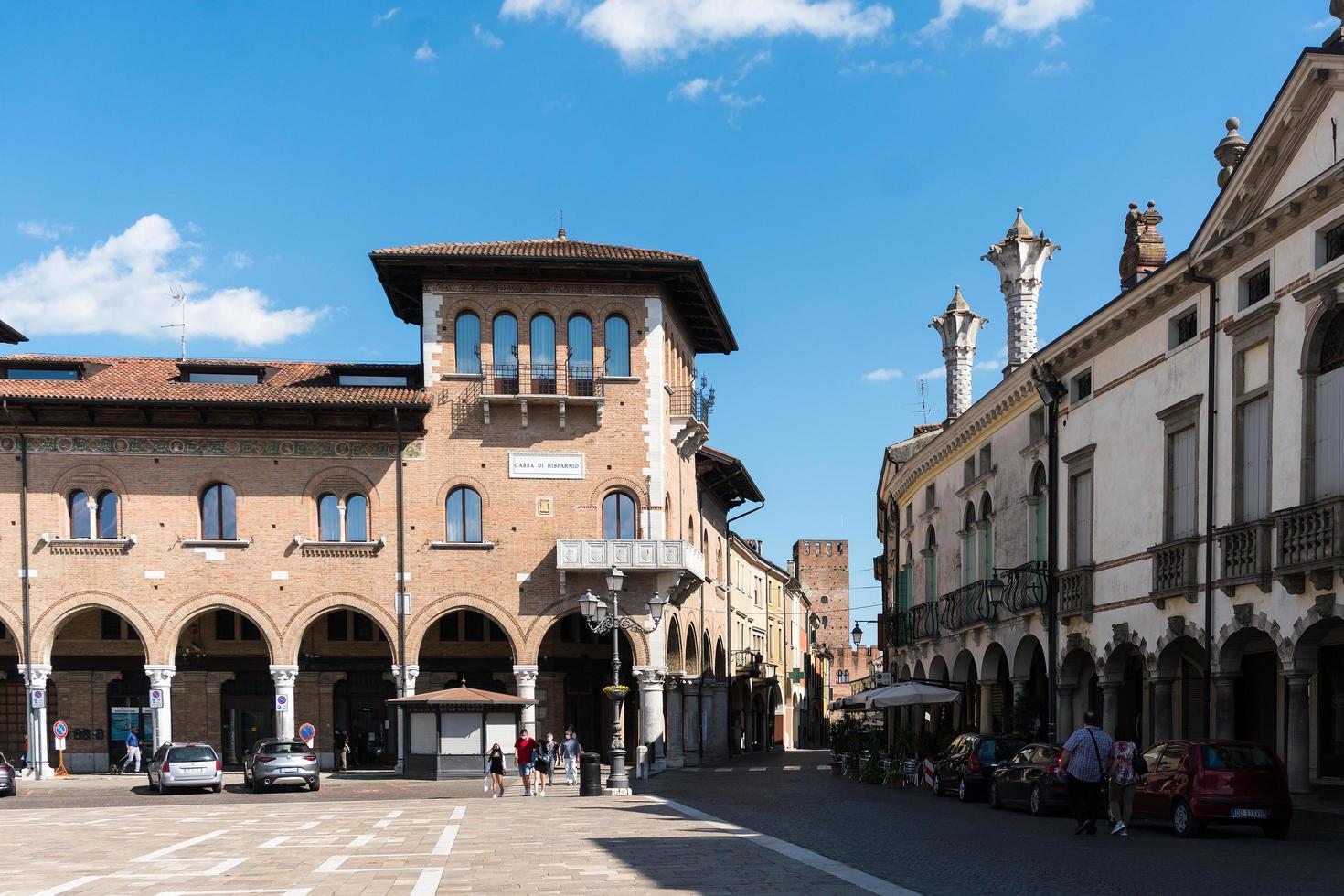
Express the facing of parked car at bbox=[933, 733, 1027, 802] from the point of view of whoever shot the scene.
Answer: facing away from the viewer and to the left of the viewer

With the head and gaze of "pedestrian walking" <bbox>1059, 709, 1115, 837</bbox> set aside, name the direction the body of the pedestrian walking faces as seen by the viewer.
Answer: away from the camera

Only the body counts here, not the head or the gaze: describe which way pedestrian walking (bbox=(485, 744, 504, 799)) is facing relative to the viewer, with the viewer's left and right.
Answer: facing the viewer

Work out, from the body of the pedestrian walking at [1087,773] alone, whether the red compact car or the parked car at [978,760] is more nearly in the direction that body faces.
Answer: the parked car

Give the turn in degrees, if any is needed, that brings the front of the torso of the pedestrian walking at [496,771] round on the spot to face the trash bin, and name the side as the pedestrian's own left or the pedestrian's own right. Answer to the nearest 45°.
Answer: approximately 45° to the pedestrian's own left

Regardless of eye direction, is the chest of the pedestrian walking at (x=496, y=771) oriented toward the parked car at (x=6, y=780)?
no

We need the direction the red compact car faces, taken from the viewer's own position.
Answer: facing away from the viewer and to the left of the viewer

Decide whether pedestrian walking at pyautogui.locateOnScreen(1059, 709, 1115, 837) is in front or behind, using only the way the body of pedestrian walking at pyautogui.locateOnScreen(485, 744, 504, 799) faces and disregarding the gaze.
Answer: in front

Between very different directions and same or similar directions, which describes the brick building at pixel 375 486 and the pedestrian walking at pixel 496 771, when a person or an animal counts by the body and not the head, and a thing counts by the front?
same or similar directions

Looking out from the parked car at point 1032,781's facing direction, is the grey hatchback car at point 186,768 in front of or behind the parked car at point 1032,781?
in front

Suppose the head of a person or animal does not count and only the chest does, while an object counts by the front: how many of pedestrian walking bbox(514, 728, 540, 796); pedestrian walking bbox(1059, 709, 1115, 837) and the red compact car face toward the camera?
1

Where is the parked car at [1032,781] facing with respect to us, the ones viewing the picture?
facing away from the viewer and to the left of the viewer

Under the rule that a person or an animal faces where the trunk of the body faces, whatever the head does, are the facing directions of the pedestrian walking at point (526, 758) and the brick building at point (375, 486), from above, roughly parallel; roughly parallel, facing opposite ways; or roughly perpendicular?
roughly parallel

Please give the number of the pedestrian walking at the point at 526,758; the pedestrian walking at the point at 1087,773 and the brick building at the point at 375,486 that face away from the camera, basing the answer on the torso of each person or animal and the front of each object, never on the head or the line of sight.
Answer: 1
